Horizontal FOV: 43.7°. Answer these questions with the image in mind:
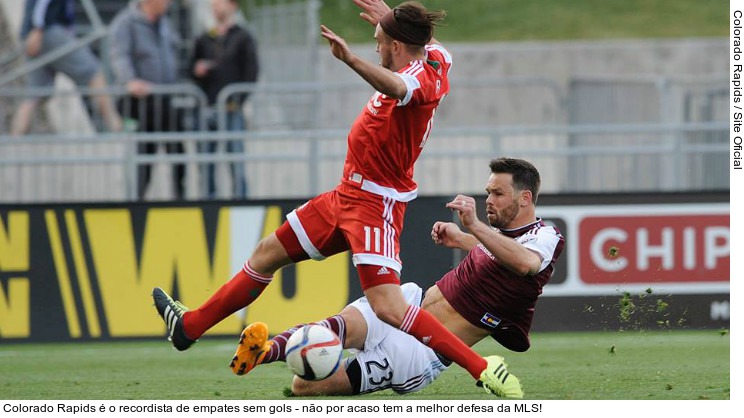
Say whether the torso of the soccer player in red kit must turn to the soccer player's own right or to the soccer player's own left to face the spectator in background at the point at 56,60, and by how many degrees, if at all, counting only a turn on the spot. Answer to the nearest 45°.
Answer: approximately 45° to the soccer player's own right

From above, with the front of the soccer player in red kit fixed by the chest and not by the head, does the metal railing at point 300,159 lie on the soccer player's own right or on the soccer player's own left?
on the soccer player's own right

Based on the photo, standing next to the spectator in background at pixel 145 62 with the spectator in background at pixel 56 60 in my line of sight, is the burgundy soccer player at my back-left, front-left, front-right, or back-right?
back-left

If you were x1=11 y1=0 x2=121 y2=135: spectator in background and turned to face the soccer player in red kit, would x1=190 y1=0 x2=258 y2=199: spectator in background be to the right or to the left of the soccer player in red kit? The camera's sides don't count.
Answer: left

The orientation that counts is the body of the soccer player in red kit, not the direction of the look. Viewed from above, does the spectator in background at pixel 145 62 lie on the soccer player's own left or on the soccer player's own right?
on the soccer player's own right

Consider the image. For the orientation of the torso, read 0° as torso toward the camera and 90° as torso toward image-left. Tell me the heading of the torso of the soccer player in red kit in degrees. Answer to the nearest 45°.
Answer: approximately 90°

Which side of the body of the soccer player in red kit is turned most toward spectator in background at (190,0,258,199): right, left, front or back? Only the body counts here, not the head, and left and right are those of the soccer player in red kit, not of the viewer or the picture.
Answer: right
